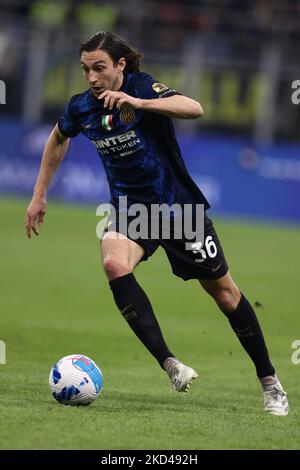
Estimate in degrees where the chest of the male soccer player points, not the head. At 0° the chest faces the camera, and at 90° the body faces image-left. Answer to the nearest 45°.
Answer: approximately 45°
